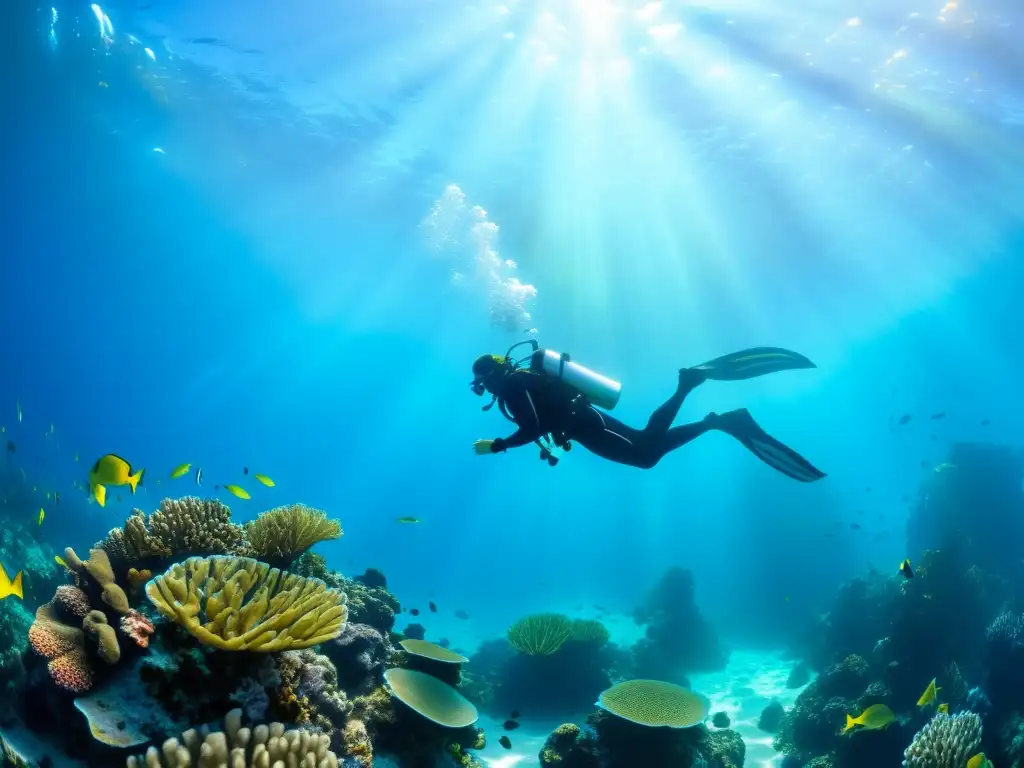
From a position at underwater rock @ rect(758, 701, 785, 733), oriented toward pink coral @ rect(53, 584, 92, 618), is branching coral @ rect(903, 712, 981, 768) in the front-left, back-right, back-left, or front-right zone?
front-left

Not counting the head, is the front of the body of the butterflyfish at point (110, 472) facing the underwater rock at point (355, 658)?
no

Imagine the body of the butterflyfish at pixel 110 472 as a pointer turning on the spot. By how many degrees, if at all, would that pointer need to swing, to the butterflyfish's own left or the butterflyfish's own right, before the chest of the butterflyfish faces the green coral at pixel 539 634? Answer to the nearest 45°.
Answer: approximately 135° to the butterflyfish's own right

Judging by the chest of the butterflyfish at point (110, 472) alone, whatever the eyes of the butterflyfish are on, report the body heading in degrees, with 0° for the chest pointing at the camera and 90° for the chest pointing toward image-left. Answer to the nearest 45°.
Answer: approximately 90°

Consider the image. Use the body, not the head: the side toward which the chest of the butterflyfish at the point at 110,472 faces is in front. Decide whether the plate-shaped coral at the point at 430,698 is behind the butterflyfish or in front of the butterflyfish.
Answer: behind

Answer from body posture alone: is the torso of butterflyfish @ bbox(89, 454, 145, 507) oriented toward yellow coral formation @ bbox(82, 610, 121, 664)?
no

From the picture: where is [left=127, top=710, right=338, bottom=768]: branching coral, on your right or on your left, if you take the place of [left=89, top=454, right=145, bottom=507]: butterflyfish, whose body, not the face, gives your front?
on your left
